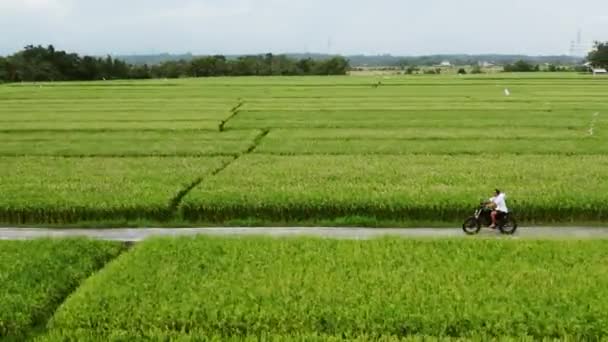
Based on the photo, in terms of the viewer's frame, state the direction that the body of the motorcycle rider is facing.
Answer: to the viewer's left

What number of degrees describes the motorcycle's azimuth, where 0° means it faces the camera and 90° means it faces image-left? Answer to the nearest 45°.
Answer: approximately 90°
